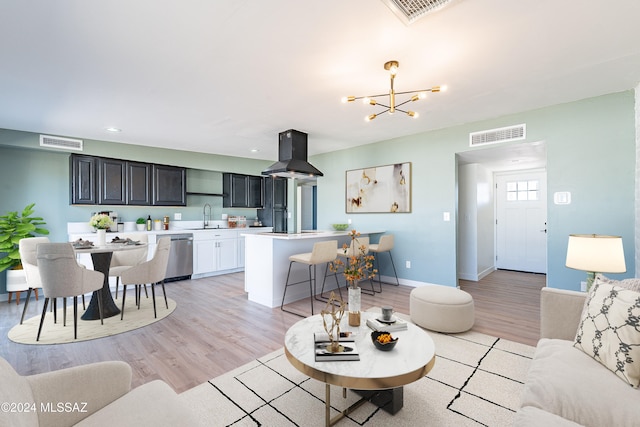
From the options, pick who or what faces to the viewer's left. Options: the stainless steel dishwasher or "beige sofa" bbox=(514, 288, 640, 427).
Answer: the beige sofa

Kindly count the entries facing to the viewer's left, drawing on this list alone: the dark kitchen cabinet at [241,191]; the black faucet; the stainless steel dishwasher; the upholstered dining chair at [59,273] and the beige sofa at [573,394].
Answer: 1

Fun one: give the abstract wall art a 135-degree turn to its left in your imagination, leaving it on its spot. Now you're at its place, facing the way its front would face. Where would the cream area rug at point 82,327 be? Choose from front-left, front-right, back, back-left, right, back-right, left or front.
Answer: back-right

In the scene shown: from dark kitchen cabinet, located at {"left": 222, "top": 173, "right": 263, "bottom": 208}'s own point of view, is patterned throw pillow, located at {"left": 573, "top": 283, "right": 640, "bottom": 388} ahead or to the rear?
ahead

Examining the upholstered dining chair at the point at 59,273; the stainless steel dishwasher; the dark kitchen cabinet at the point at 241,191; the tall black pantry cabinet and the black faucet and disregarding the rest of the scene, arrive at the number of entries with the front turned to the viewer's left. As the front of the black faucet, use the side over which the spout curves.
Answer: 0

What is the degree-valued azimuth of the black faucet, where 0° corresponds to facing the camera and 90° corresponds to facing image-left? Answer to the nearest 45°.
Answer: approximately 315°

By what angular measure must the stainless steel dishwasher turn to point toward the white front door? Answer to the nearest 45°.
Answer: approximately 45° to its left

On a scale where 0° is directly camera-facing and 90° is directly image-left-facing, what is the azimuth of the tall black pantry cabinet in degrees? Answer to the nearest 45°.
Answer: approximately 315°

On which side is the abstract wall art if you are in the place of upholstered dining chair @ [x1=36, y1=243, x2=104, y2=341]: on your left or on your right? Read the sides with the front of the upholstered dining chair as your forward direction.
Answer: on your right

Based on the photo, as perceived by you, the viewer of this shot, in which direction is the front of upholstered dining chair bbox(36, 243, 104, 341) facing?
facing away from the viewer and to the right of the viewer

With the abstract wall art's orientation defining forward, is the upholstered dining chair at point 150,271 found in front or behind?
in front

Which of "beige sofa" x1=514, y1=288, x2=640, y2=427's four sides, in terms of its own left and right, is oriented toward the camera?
left

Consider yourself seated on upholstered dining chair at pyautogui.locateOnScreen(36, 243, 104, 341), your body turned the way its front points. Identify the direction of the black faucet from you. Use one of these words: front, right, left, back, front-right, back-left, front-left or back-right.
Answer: front
